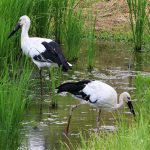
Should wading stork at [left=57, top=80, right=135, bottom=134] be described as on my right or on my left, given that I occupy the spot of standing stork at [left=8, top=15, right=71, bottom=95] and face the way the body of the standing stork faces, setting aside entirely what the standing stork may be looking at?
on my left

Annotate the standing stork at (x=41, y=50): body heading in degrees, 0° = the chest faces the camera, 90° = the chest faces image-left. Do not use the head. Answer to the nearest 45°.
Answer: approximately 90°

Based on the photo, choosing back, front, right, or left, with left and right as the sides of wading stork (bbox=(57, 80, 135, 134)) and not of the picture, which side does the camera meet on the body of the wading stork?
right

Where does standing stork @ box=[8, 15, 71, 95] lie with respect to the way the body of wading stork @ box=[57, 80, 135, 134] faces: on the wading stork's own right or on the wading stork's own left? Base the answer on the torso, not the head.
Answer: on the wading stork's own left

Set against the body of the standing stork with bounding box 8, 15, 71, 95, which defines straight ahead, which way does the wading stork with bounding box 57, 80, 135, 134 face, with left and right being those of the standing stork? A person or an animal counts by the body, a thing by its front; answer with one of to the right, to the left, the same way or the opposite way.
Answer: the opposite way

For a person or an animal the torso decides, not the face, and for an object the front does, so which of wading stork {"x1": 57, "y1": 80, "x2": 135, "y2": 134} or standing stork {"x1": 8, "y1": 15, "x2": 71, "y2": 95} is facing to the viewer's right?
the wading stork

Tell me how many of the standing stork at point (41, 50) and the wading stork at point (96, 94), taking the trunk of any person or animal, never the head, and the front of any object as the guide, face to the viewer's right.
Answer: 1
